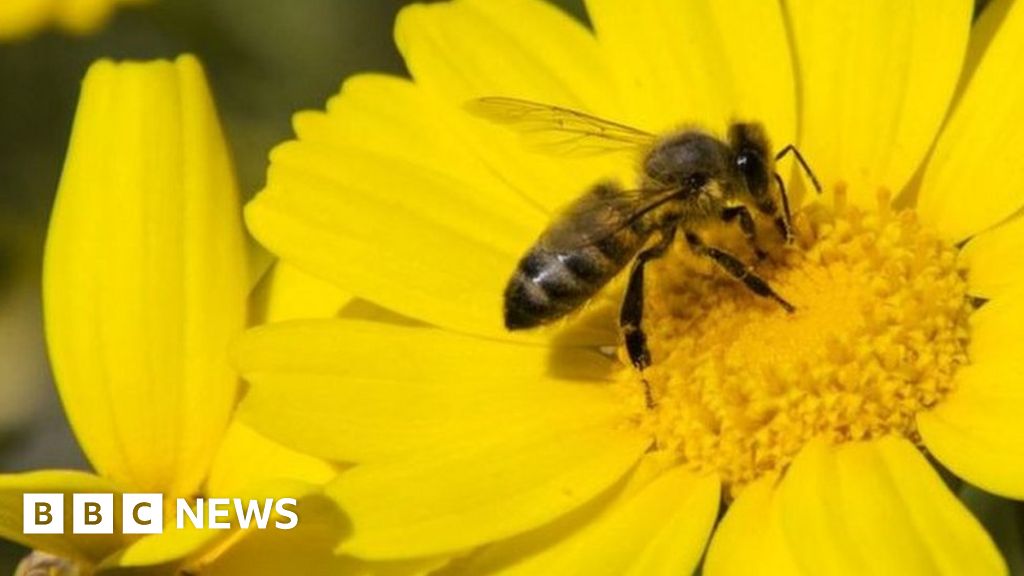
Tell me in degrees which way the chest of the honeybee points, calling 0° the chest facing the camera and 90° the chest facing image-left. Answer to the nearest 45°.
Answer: approximately 270°

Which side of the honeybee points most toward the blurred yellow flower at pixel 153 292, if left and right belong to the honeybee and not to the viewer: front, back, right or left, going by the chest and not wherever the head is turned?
back
